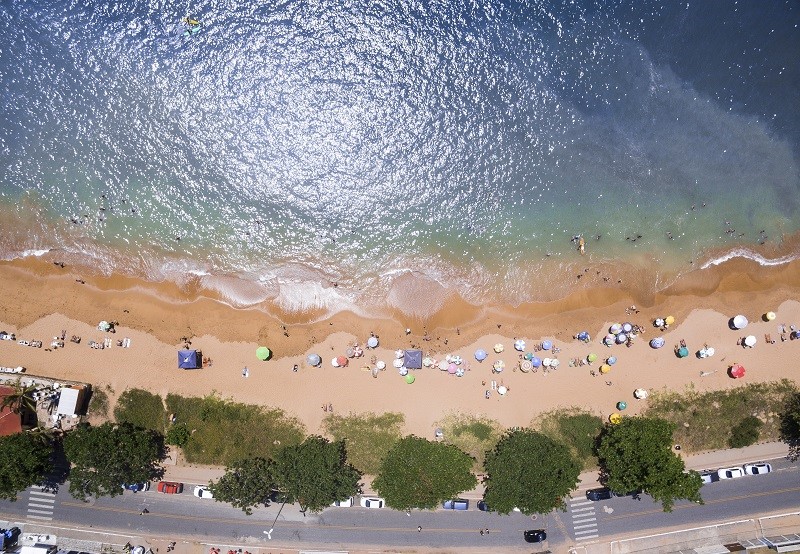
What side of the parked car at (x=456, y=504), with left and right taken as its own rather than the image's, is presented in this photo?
left

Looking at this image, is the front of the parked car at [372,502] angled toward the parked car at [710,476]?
no

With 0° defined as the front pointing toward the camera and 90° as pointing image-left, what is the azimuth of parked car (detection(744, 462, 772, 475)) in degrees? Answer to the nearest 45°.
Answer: approximately 90°

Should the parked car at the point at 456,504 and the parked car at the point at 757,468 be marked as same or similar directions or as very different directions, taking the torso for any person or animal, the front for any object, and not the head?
same or similar directions

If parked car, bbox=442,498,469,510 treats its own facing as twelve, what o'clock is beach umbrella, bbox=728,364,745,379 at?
The beach umbrella is roughly at 6 o'clock from the parked car.

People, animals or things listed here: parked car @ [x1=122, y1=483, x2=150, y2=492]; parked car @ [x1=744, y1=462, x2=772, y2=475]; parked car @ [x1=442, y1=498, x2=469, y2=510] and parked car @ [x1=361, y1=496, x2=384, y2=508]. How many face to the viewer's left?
4

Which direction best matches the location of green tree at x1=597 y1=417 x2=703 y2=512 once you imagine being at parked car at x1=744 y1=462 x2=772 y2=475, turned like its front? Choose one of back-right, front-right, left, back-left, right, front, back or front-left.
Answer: front-left

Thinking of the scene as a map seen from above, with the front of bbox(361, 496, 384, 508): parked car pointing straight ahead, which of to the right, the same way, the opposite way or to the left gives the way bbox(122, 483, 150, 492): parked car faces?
the same way

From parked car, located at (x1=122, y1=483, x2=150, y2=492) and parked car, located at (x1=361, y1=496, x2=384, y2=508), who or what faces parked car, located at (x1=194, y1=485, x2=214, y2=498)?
parked car, located at (x1=361, y1=496, x2=384, y2=508)

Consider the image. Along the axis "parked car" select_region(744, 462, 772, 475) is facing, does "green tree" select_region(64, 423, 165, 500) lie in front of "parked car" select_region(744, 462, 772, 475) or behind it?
in front

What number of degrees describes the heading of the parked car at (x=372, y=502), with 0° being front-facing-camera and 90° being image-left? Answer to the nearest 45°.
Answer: approximately 90°

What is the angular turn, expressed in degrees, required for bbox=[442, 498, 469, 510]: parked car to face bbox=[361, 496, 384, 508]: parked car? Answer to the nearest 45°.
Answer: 0° — it already faces it

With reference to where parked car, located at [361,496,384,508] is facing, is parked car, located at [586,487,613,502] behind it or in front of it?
behind

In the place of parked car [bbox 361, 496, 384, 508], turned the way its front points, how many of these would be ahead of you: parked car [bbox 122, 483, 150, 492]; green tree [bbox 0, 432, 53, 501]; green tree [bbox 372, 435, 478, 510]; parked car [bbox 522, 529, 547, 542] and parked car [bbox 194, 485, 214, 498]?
3

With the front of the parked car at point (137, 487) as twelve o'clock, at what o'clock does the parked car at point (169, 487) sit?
the parked car at point (169, 487) is roughly at 7 o'clock from the parked car at point (137, 487).

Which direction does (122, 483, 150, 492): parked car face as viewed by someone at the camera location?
facing to the left of the viewer

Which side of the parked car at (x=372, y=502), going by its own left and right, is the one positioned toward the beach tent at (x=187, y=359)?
front
